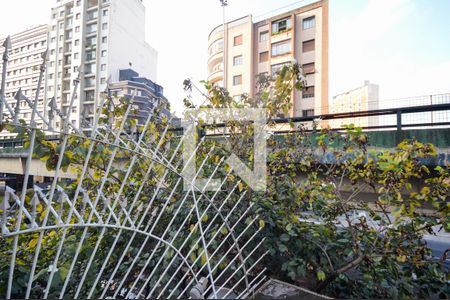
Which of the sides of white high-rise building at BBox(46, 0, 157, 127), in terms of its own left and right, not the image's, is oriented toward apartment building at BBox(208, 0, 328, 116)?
left

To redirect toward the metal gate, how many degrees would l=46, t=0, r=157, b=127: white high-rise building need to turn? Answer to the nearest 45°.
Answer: approximately 45° to its left

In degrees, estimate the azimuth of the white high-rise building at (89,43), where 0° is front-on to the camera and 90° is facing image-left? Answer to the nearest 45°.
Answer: approximately 45°
